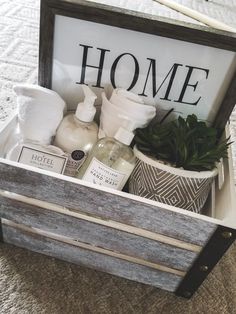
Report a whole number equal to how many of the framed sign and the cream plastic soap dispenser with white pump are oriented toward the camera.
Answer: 2

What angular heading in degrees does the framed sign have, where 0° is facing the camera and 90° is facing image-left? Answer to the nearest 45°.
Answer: approximately 0°

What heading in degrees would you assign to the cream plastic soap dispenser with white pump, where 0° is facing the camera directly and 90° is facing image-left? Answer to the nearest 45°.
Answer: approximately 0°
